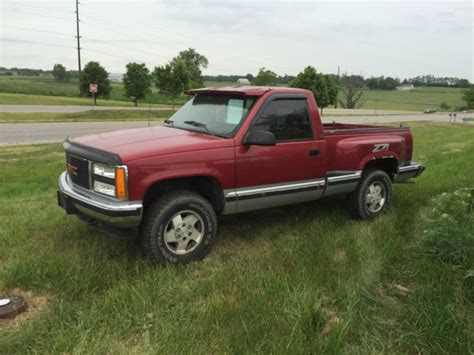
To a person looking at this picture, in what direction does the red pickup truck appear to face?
facing the viewer and to the left of the viewer

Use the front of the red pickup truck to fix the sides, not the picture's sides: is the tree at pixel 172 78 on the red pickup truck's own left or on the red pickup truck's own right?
on the red pickup truck's own right

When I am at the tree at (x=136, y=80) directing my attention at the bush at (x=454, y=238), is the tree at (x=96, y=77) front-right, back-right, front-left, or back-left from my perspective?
back-right

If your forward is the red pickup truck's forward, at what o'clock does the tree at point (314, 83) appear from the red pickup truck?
The tree is roughly at 5 o'clock from the red pickup truck.

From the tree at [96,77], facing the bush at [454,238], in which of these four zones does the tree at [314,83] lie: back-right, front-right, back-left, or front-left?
front-left

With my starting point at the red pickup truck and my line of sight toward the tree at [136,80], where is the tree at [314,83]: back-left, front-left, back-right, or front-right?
front-right

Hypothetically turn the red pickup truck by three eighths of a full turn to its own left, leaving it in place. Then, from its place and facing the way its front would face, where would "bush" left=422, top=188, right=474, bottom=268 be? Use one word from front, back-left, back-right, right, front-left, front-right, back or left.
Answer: front

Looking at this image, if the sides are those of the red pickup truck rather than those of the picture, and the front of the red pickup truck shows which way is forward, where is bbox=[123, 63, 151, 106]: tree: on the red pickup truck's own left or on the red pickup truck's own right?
on the red pickup truck's own right

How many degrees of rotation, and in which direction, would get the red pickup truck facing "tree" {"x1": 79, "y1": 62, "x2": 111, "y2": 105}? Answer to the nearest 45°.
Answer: approximately 135° to its right
